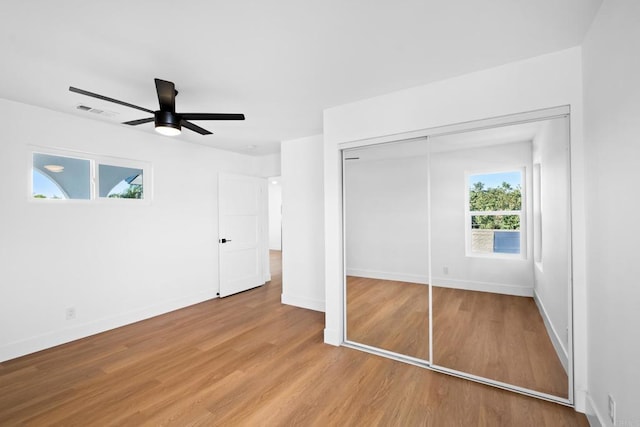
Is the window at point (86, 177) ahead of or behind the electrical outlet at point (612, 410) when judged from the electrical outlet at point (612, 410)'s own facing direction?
ahead

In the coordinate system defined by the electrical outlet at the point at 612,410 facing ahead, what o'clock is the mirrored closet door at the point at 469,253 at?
The mirrored closet door is roughly at 1 o'clock from the electrical outlet.

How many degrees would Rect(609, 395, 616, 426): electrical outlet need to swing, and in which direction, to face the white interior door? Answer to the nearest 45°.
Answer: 0° — it already faces it

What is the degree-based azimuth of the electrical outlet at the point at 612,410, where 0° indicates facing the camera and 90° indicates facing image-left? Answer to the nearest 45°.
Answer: approximately 90°

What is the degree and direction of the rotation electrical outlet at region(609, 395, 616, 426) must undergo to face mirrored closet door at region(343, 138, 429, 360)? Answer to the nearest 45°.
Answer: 0° — it already faces it
